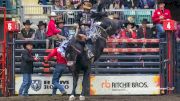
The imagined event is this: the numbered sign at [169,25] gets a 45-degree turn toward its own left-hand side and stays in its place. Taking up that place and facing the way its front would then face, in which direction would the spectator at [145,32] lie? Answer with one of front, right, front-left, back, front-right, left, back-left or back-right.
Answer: back

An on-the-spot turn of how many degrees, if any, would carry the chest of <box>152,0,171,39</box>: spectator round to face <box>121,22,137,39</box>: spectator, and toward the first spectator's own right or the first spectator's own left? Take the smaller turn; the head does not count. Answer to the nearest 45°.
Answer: approximately 45° to the first spectator's own right

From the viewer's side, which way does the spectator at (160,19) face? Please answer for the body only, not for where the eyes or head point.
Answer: toward the camera

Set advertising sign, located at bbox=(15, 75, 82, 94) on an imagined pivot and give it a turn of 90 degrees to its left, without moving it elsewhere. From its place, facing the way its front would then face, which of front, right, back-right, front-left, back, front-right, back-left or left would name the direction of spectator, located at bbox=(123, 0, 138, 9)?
front-left

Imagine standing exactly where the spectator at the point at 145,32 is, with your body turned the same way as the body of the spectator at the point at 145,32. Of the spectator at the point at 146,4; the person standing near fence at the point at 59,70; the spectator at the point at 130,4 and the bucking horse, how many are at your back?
2

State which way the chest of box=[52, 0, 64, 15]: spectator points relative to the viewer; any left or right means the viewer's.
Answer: facing the viewer

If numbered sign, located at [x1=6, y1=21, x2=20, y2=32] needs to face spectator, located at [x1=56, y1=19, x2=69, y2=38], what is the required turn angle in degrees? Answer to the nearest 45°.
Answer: approximately 90° to its left

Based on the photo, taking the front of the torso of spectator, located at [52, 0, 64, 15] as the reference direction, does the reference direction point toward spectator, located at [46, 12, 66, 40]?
yes

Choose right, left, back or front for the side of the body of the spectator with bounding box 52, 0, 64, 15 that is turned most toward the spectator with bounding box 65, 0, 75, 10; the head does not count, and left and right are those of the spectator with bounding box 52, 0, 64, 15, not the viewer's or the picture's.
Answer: left
